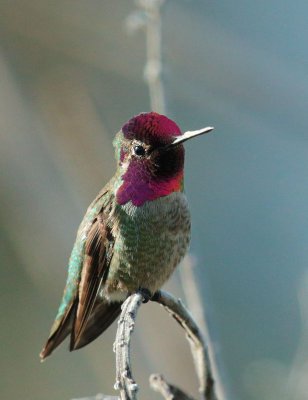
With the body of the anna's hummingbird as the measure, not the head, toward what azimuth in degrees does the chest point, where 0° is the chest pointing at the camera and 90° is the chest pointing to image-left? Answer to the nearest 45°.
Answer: approximately 315°
